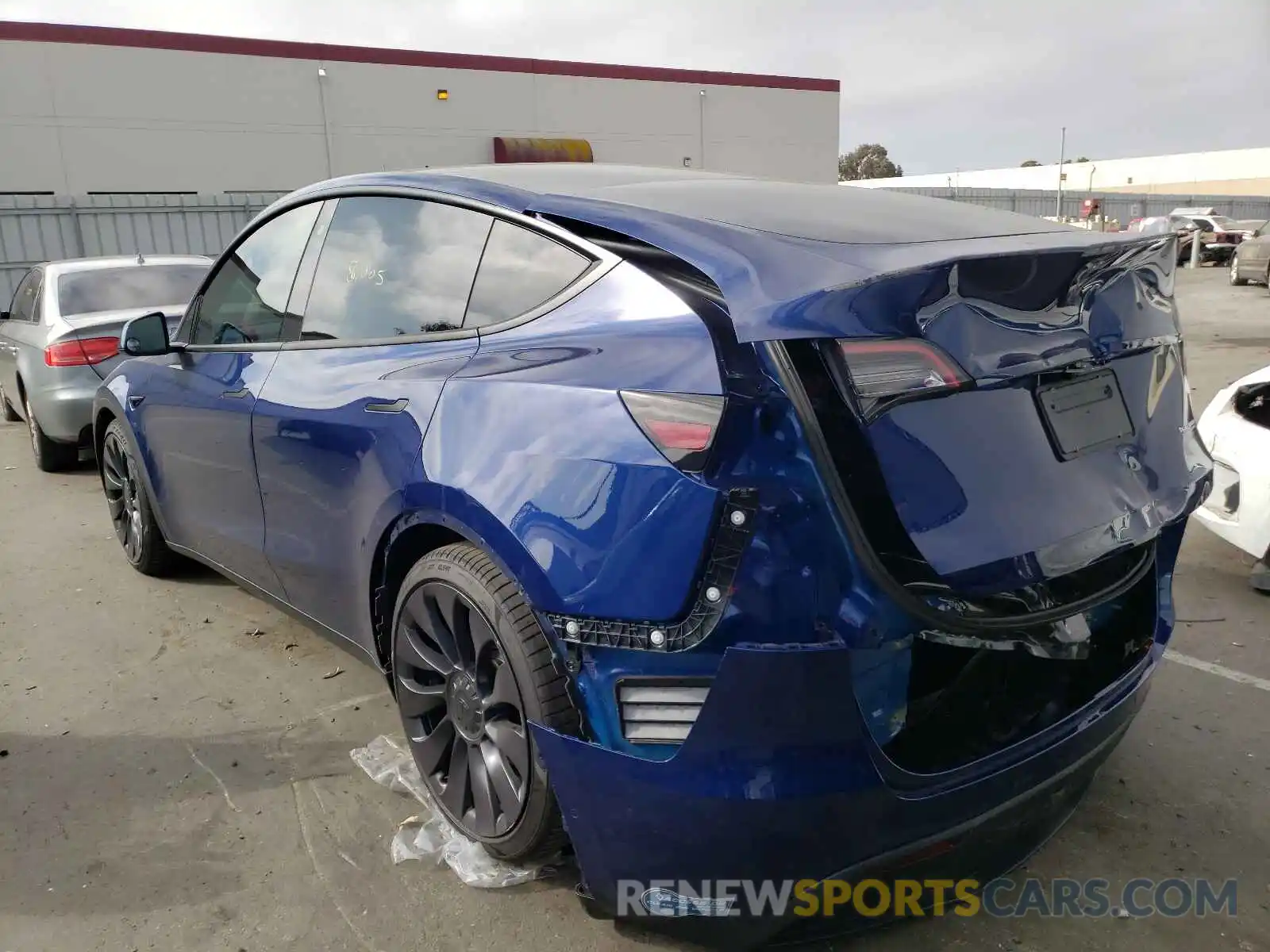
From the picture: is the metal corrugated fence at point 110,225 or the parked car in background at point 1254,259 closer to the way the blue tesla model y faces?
the metal corrugated fence

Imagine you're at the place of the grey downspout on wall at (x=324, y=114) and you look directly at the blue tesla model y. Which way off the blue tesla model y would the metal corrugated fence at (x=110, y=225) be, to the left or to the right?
right

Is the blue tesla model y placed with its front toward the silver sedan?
yes

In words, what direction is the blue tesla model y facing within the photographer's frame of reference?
facing away from the viewer and to the left of the viewer
